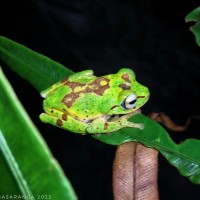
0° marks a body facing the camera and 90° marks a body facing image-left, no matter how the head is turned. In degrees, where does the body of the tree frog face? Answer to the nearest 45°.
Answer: approximately 270°

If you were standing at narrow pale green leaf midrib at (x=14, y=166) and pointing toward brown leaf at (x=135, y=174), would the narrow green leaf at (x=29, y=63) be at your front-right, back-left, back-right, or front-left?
front-left

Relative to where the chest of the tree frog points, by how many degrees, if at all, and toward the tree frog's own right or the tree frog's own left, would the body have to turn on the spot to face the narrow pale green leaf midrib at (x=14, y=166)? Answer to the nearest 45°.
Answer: approximately 90° to the tree frog's own right

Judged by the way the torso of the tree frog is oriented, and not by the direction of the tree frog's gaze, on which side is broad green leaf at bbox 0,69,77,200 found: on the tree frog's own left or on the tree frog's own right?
on the tree frog's own right
